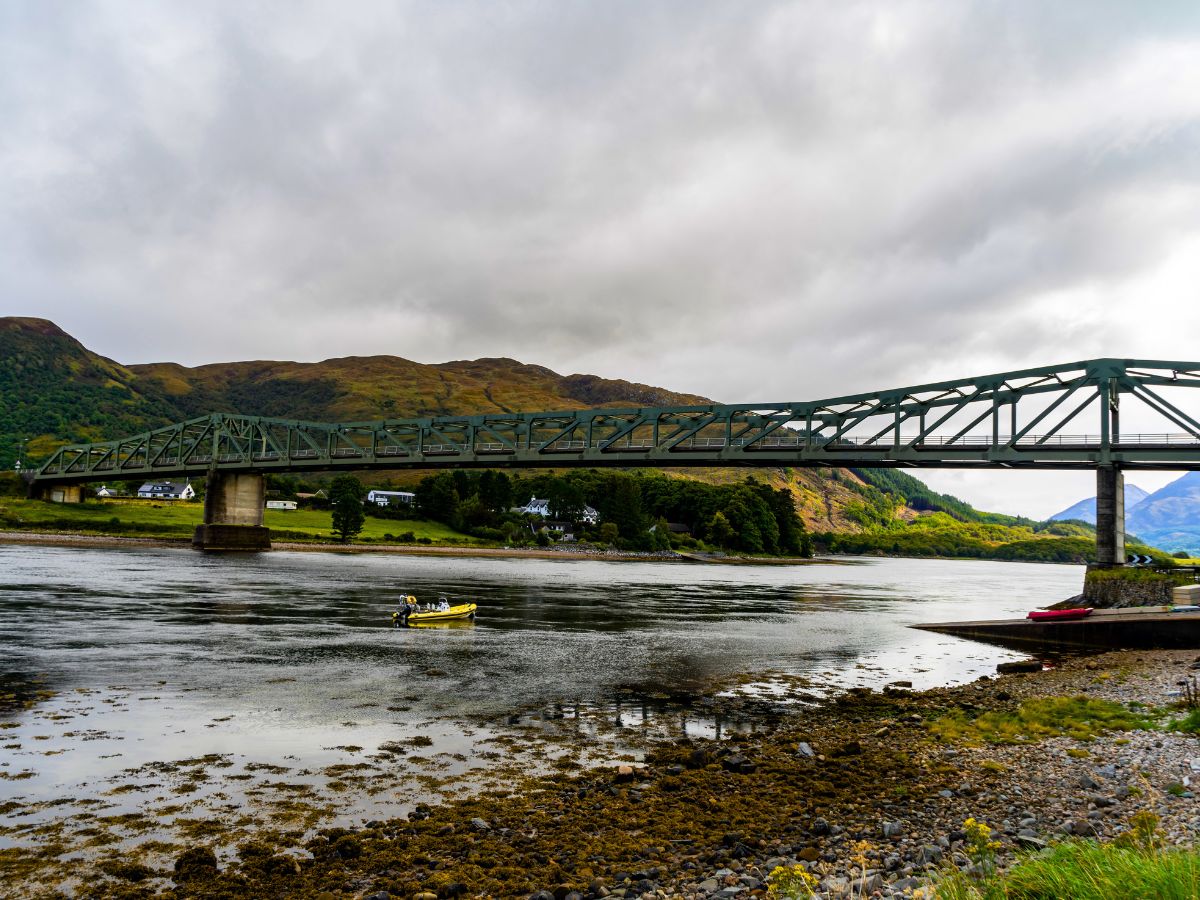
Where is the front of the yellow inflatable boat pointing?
to the viewer's right
